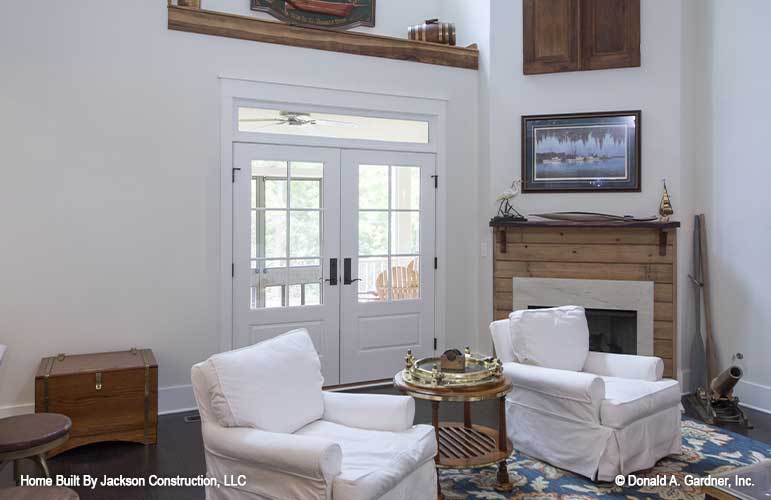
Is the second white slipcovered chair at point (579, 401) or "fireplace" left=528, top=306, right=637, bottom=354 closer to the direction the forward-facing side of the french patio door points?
the second white slipcovered chair

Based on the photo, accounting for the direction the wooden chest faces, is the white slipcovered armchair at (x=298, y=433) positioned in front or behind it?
in front

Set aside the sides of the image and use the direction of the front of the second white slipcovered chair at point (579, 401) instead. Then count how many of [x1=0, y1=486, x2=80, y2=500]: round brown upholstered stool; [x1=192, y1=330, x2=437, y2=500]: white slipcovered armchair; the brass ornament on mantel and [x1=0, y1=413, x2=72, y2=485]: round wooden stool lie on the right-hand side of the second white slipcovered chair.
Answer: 3

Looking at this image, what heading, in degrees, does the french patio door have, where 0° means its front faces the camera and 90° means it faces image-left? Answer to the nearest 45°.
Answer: approximately 0°

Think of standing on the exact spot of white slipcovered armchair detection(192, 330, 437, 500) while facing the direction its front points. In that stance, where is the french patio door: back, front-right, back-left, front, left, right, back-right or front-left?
back-left

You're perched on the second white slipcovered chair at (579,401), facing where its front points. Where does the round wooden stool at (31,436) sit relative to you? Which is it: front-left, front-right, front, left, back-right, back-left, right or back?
right
